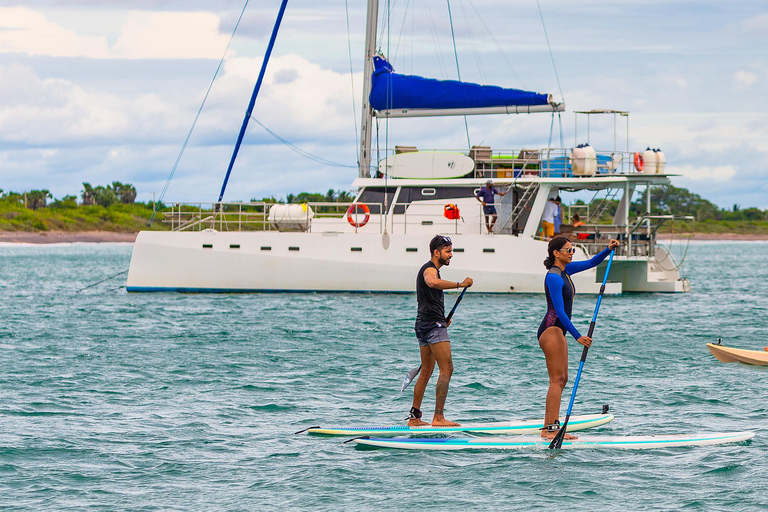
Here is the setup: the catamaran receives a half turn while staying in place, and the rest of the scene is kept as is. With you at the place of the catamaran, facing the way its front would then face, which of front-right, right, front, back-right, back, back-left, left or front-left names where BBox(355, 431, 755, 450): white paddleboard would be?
right

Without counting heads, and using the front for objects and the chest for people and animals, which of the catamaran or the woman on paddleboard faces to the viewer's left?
the catamaran

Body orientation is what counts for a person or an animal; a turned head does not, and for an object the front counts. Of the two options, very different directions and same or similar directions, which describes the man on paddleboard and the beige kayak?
very different directions

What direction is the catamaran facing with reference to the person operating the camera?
facing to the left of the viewer

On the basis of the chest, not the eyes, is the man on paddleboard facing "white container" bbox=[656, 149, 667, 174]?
no

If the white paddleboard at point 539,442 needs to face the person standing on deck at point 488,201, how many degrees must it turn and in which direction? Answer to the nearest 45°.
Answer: approximately 90° to its left

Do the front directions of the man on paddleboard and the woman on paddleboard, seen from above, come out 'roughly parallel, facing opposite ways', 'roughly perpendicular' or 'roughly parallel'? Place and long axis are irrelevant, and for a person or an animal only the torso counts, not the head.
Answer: roughly parallel

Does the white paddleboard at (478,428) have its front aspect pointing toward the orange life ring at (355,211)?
no

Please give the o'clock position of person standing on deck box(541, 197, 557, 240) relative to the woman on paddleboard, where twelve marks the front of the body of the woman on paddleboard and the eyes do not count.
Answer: The person standing on deck is roughly at 9 o'clock from the woman on paddleboard.

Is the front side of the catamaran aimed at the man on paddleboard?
no

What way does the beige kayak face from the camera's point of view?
to the viewer's left

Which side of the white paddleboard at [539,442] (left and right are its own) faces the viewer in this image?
right

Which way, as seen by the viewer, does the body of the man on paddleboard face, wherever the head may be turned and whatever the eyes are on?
to the viewer's right
